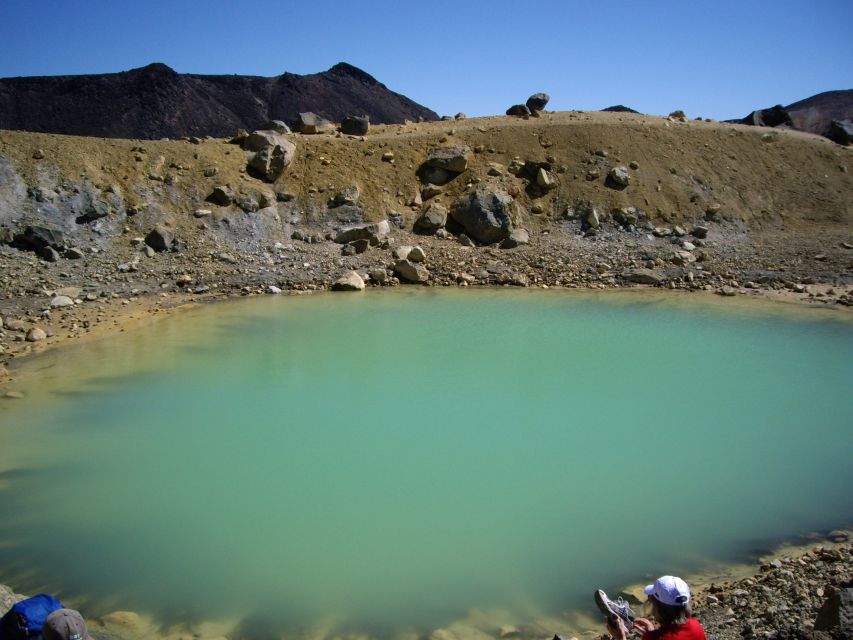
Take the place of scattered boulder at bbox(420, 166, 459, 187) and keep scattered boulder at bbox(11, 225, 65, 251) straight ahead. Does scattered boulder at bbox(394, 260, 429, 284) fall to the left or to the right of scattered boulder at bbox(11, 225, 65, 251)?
left

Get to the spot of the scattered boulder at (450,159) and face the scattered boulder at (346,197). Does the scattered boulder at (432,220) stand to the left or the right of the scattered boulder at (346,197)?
left

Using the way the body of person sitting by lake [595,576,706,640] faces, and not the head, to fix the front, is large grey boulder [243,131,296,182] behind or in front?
in front

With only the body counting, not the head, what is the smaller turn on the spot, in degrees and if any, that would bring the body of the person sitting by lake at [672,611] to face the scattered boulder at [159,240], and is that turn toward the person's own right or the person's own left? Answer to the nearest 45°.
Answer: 0° — they already face it

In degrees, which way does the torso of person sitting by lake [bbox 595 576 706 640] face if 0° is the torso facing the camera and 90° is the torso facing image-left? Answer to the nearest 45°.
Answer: approximately 135°

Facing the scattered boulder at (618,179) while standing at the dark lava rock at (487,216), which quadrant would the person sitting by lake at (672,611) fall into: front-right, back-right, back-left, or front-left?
back-right

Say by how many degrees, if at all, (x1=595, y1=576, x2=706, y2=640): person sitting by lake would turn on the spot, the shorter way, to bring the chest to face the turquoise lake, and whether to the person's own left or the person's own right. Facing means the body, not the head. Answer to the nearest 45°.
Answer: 0° — they already face it

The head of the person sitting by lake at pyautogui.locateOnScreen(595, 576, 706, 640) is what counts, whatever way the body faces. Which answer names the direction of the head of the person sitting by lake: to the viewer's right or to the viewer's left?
to the viewer's left

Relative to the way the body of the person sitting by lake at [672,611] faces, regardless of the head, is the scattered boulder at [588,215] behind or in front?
in front

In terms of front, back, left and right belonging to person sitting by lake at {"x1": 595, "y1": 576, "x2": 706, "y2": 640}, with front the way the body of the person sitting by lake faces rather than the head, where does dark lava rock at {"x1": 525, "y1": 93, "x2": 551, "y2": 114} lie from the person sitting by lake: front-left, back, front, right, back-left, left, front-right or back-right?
front-right

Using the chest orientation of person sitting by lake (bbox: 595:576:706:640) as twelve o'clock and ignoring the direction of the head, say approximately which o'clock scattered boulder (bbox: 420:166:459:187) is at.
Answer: The scattered boulder is roughly at 1 o'clock from the person sitting by lake.

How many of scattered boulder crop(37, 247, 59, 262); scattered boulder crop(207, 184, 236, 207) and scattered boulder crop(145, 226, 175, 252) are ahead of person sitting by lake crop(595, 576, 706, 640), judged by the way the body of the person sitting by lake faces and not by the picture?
3

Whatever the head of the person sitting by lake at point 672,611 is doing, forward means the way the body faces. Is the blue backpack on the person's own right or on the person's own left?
on the person's own left

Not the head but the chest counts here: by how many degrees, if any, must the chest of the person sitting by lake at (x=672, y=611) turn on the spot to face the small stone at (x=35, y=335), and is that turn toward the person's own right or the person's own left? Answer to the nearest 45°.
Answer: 0° — they already face it
